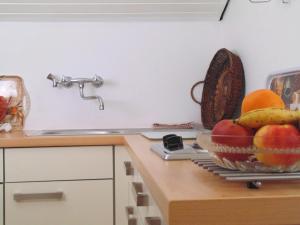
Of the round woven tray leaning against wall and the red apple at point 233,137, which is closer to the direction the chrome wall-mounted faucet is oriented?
the red apple

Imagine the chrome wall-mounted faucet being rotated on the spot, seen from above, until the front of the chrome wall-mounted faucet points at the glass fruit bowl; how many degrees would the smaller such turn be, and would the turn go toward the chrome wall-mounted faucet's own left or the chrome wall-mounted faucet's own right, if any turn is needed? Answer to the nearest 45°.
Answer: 0° — it already faces it

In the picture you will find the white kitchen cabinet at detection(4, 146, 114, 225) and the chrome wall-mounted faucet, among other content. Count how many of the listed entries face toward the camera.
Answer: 2

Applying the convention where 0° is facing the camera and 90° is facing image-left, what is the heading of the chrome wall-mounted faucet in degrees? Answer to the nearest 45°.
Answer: approximately 0°

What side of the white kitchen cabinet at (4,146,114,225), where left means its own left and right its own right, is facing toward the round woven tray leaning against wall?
left

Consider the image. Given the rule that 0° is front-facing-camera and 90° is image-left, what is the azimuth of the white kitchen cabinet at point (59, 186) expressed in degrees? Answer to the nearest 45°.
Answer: approximately 0°

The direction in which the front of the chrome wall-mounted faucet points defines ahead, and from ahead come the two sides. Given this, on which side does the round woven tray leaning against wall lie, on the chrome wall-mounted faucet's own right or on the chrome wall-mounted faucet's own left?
on the chrome wall-mounted faucet's own left

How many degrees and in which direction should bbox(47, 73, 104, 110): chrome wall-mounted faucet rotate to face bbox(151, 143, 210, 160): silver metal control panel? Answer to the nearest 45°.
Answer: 0° — it already faces it
